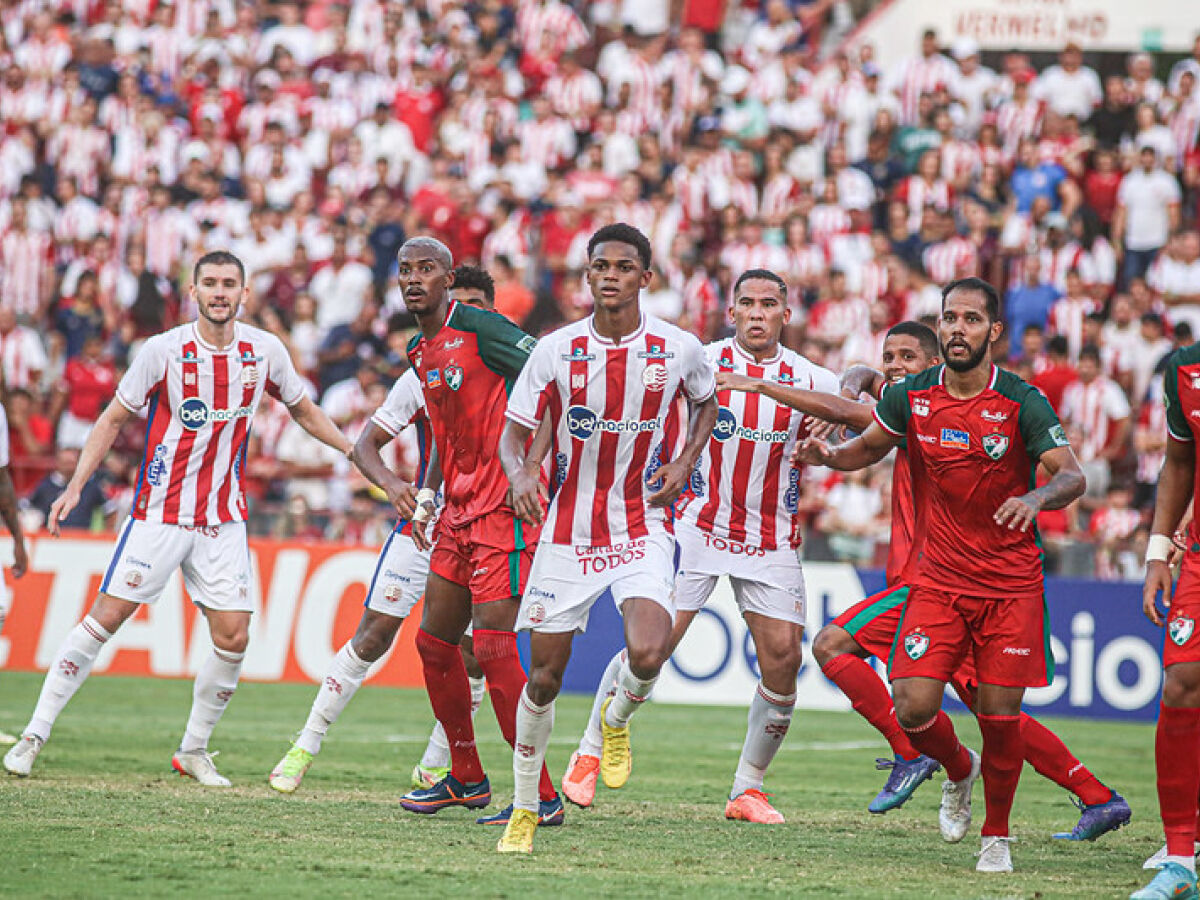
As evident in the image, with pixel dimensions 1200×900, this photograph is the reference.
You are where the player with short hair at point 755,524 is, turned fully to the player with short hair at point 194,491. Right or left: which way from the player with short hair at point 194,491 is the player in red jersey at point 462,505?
left

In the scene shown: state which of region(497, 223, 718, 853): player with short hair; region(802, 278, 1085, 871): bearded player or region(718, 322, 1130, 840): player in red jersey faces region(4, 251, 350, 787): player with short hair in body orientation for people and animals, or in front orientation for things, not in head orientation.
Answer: the player in red jersey

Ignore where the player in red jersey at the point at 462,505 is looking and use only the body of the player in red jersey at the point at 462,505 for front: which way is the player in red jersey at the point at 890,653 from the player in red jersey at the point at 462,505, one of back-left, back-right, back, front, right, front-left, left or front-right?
back-left

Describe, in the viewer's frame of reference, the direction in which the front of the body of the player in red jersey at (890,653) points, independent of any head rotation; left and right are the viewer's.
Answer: facing to the left of the viewer

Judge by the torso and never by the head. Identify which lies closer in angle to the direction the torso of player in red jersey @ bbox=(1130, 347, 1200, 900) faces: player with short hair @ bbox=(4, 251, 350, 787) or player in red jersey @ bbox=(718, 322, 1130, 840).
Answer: the player with short hair

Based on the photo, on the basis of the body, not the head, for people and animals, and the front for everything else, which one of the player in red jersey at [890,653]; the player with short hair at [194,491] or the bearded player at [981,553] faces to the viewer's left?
the player in red jersey

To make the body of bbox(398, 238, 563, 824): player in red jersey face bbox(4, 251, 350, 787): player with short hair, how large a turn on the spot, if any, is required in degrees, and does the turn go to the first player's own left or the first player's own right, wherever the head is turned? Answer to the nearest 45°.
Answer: approximately 90° to the first player's own right

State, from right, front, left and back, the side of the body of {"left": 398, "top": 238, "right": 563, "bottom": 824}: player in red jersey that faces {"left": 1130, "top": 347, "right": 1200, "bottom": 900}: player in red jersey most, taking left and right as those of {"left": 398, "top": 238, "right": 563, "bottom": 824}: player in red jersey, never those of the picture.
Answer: left

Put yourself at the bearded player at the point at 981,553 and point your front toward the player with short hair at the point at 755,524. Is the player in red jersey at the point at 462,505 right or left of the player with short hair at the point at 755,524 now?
left

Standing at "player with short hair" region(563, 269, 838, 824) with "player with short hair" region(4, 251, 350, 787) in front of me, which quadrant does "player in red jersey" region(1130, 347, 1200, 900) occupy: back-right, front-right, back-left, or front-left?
back-left

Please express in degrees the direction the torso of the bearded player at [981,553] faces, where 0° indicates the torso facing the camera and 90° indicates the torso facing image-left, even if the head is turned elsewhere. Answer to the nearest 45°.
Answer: approximately 0°
